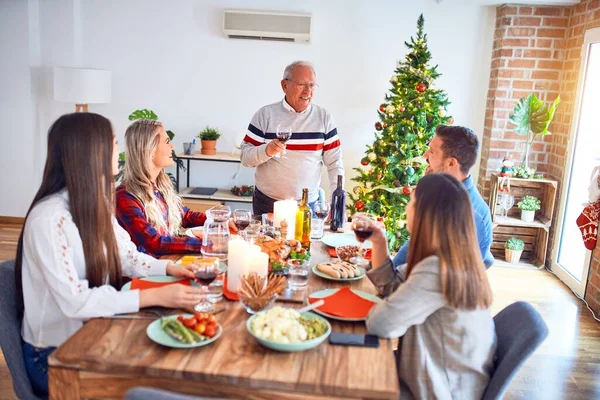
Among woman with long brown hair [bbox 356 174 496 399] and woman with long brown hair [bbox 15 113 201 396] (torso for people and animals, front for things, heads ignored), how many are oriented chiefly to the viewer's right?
1

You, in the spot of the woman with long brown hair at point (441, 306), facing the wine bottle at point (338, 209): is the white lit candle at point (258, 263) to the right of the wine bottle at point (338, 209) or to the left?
left

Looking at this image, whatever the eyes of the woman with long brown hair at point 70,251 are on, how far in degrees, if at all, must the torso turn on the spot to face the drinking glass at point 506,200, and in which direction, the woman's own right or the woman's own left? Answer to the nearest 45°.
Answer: approximately 45° to the woman's own left

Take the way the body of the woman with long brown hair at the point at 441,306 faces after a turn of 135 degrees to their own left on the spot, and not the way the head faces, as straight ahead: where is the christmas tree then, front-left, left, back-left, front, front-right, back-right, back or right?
back

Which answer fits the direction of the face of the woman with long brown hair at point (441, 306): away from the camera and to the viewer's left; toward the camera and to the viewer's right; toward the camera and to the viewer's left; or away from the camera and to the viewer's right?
away from the camera and to the viewer's left

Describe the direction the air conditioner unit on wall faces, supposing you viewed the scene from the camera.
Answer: facing the viewer

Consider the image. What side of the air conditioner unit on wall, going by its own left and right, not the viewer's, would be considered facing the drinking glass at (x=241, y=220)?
front

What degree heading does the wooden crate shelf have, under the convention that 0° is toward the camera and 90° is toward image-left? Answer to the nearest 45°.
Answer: approximately 45°

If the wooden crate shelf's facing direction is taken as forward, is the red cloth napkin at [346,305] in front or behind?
in front

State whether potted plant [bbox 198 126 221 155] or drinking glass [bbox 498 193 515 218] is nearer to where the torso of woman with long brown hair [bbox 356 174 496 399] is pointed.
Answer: the potted plant

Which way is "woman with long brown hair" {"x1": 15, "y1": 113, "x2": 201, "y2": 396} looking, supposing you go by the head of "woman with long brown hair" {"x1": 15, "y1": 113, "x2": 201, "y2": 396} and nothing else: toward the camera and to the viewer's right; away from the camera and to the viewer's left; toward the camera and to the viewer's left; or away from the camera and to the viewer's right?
away from the camera and to the viewer's right

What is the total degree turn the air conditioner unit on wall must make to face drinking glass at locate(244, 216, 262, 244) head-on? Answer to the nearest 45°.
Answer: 0° — it already faces it

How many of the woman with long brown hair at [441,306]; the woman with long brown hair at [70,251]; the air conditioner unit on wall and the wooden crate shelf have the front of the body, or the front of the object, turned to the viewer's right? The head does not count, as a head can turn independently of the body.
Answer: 1

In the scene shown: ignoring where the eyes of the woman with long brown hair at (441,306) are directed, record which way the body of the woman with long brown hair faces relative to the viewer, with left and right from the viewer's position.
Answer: facing away from the viewer and to the left of the viewer

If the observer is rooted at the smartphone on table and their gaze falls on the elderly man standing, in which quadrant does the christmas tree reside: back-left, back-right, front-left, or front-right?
front-right

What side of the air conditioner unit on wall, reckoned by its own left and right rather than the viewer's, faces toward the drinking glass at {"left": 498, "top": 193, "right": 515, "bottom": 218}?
left

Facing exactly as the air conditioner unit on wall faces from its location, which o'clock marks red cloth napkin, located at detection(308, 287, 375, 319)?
The red cloth napkin is roughly at 12 o'clock from the air conditioner unit on wall.

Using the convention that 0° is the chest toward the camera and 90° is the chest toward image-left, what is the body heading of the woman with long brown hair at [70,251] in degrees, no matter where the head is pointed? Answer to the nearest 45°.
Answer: approximately 270°
